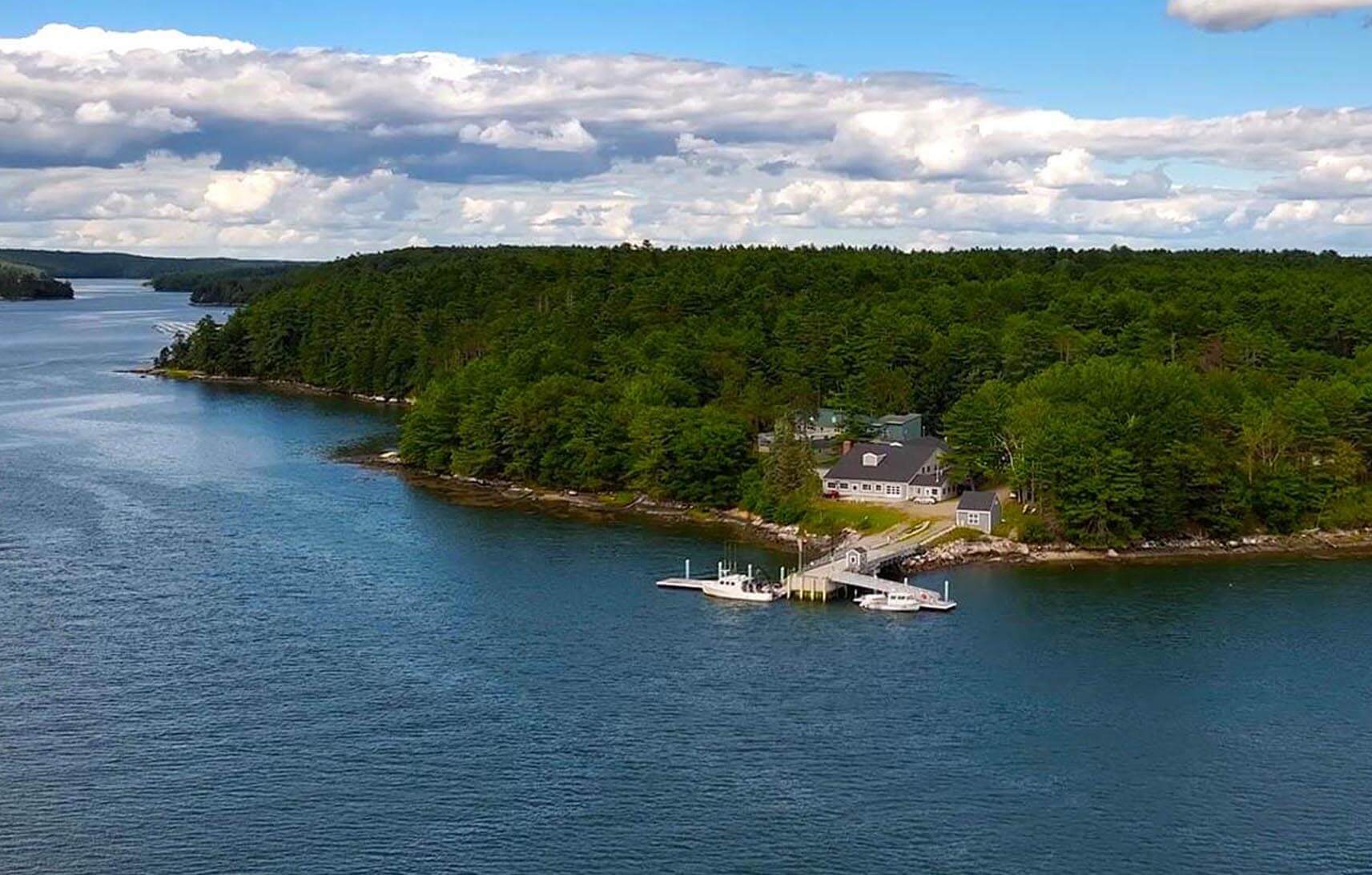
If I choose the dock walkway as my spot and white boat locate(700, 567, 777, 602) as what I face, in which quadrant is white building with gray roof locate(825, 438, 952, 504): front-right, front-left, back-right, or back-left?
back-right

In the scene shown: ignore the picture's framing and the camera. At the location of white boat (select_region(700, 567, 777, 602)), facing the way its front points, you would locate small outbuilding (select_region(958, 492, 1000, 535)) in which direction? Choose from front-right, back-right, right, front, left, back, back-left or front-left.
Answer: back-right

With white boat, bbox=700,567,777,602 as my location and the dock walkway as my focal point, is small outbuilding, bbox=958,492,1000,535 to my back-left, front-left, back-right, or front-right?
front-left

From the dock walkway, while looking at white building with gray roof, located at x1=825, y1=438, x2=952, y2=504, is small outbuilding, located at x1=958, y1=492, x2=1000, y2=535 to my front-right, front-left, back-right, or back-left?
front-right

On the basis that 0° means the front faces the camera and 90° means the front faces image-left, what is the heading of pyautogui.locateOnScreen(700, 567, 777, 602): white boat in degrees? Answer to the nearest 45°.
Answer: approximately 90°

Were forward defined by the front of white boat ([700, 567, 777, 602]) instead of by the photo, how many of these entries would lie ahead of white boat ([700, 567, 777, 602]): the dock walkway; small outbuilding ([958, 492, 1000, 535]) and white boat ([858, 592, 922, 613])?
0

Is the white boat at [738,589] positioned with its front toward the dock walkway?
no

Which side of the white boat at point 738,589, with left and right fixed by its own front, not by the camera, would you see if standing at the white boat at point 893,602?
back

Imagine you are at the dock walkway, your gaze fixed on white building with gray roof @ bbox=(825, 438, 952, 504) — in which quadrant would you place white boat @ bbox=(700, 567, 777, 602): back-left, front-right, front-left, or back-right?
back-left

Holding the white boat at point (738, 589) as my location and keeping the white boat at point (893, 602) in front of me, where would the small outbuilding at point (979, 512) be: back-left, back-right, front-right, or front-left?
front-left

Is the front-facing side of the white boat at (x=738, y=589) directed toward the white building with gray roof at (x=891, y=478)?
no

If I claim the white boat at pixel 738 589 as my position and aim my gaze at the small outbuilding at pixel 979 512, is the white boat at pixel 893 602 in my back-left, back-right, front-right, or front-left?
front-right
